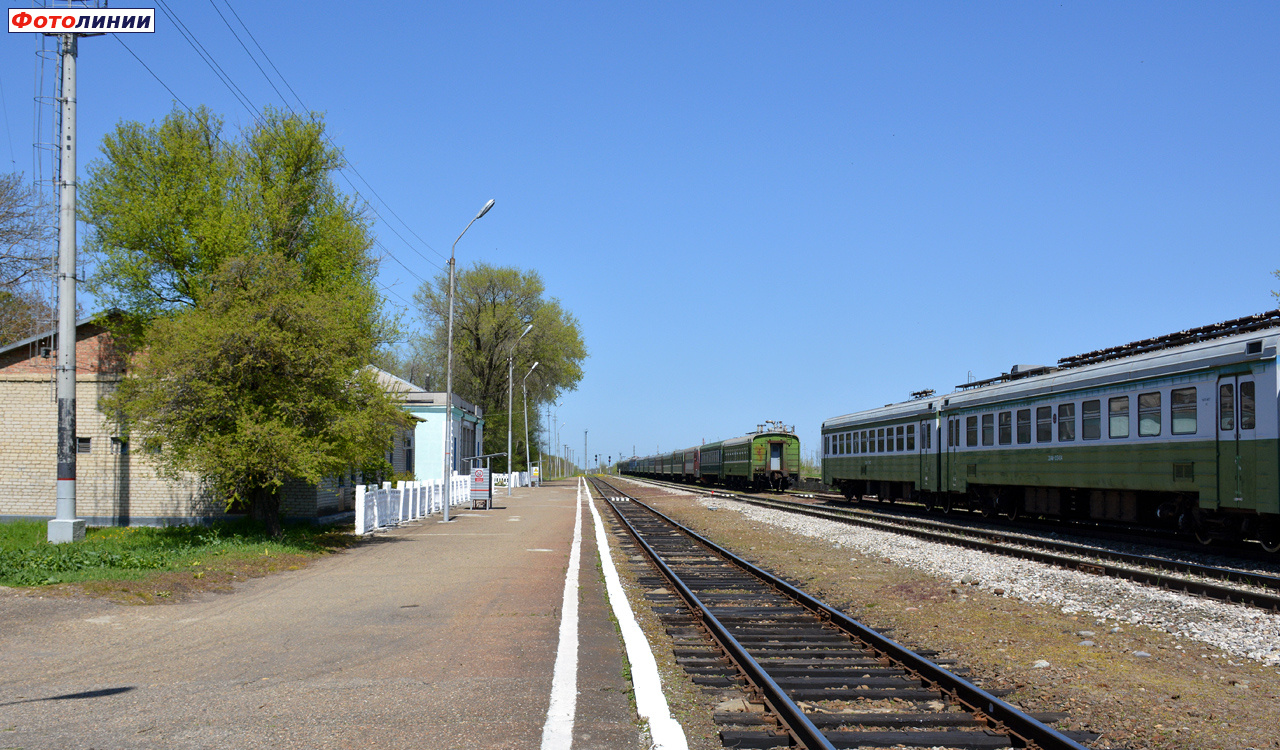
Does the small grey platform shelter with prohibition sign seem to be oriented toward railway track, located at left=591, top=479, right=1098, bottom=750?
yes

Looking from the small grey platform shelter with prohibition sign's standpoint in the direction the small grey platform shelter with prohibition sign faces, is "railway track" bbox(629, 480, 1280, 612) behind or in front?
in front

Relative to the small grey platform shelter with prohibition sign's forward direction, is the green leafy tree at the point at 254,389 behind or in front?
in front

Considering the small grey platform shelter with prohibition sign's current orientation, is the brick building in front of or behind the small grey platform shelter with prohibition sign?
in front

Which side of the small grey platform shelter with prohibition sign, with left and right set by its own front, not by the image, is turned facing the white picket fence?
front

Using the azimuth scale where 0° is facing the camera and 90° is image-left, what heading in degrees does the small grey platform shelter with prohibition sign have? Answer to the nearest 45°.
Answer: approximately 0°
